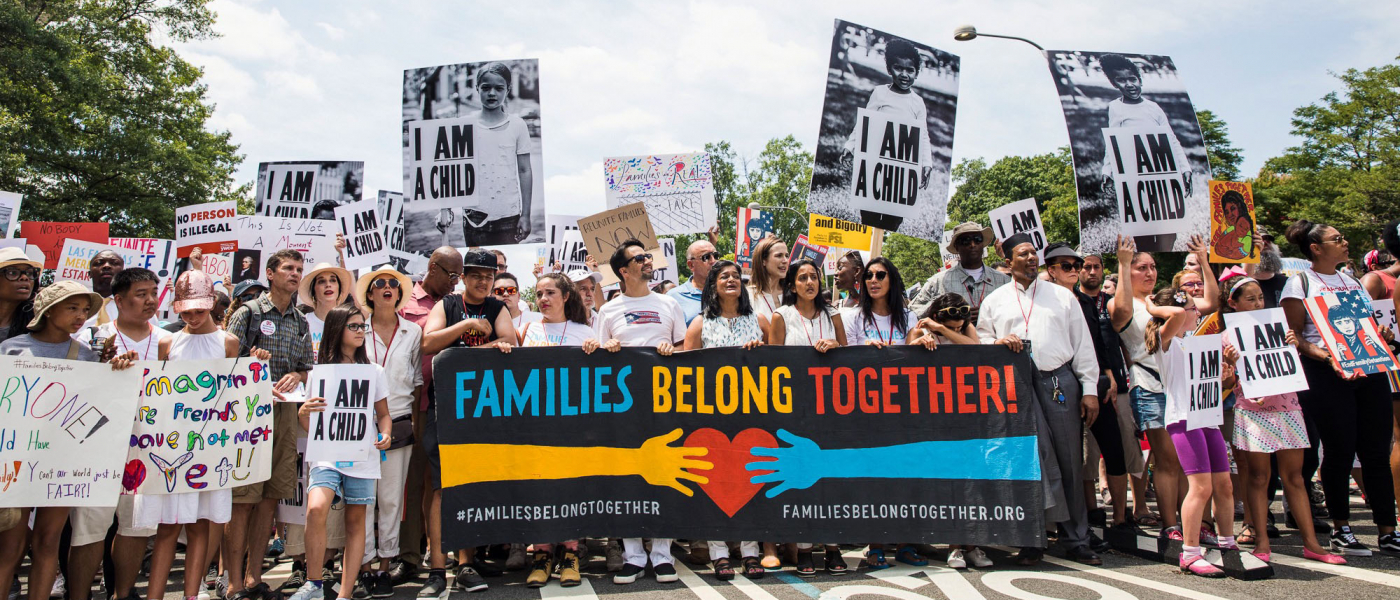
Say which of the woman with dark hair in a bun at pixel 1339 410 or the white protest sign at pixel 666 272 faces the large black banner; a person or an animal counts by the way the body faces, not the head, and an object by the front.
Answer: the white protest sign

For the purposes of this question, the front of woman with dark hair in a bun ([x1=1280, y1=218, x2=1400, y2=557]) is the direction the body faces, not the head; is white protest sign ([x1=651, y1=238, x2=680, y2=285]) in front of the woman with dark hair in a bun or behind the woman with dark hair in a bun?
behind

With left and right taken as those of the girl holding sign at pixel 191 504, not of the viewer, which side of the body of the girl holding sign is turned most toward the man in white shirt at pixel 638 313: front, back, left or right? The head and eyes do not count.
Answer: left

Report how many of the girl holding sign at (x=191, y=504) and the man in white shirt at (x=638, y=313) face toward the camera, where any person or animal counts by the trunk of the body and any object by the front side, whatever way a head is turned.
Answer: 2

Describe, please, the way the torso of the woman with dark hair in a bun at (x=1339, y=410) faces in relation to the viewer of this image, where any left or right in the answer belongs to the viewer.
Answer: facing the viewer and to the right of the viewer

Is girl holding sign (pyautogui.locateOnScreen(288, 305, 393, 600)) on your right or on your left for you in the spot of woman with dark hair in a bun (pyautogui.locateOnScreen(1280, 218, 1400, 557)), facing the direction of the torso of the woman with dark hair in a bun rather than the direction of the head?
on your right

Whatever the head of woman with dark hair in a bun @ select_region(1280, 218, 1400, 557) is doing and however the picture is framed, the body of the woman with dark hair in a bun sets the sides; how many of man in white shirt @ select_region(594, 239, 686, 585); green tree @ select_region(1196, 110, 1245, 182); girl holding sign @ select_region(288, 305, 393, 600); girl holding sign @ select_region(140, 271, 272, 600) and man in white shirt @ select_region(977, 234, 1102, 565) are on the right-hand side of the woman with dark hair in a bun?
4

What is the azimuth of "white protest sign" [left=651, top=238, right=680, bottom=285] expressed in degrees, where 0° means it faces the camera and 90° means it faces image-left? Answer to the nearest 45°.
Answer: approximately 0°

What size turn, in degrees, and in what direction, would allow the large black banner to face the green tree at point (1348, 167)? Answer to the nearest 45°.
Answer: approximately 135° to its left
